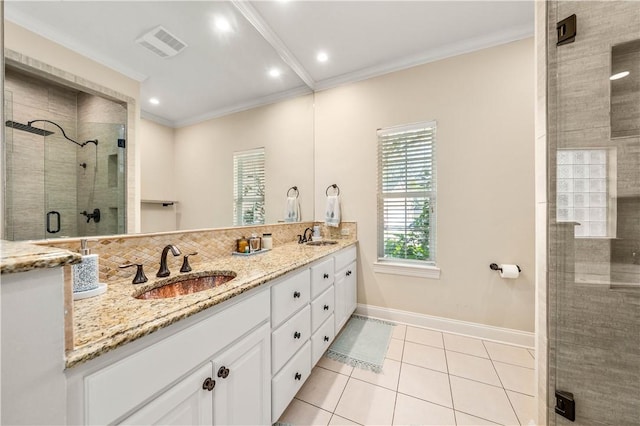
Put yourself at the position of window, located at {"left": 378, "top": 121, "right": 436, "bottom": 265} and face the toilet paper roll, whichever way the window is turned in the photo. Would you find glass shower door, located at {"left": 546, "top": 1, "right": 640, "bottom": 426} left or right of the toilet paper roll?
right

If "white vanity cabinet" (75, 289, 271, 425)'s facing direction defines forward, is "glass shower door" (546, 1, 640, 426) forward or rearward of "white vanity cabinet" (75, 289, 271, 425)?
forward

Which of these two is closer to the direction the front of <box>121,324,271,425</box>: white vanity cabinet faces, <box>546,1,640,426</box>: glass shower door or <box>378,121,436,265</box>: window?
the glass shower door

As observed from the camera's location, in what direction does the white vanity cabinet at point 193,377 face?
facing the viewer and to the right of the viewer
